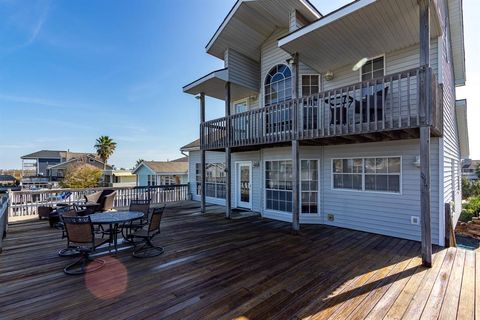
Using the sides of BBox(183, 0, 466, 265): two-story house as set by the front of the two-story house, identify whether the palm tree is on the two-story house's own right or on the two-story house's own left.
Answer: on the two-story house's own right

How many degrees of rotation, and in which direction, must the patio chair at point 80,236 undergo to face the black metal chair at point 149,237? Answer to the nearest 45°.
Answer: approximately 45° to its right

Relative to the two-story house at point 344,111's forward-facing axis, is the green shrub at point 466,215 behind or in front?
behind

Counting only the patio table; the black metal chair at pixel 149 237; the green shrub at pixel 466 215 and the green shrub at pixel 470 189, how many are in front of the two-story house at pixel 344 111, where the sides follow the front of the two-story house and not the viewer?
2

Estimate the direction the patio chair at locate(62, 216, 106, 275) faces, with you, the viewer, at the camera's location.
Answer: facing away from the viewer and to the right of the viewer

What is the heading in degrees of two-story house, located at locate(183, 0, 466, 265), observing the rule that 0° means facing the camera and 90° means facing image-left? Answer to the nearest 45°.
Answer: approximately 45°

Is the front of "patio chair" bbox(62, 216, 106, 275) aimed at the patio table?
yes

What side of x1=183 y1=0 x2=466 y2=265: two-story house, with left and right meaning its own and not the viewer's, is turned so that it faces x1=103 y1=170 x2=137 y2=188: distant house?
right

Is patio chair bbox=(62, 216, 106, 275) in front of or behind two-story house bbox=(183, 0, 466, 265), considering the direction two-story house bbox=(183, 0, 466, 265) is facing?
in front

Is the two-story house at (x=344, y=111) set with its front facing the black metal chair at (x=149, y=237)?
yes
